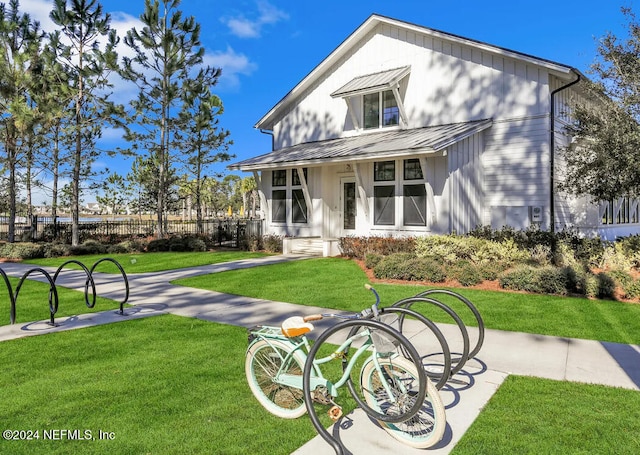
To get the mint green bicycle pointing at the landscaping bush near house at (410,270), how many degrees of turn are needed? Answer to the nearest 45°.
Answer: approximately 135° to its left

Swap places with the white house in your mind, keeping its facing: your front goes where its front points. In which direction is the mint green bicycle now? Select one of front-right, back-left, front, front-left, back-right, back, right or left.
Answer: front-left

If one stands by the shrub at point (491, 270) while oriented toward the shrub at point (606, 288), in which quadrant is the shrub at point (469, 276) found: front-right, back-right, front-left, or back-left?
back-right

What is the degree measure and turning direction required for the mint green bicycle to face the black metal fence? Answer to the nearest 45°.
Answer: approximately 180°

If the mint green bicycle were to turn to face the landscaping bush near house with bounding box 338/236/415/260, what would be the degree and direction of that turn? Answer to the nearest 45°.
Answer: approximately 135° to its left

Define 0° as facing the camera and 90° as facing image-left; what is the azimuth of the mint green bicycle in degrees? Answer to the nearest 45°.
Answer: approximately 315°

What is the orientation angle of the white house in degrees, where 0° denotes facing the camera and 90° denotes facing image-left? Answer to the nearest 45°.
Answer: approximately 45°

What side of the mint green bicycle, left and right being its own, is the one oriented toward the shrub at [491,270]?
left

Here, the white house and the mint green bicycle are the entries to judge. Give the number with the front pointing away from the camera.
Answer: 0

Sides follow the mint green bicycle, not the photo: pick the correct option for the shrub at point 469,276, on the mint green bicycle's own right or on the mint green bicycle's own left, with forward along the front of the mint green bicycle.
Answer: on the mint green bicycle's own left

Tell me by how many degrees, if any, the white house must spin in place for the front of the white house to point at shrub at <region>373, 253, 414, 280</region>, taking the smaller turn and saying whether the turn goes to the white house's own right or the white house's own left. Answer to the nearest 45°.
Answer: approximately 45° to the white house's own left

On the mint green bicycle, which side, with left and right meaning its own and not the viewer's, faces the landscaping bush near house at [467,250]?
left

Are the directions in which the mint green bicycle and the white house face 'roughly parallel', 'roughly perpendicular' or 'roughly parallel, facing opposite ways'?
roughly perpendicular

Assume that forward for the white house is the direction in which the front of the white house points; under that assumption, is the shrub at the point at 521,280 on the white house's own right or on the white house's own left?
on the white house's own left

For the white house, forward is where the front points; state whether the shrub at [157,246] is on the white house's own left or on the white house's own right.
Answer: on the white house's own right

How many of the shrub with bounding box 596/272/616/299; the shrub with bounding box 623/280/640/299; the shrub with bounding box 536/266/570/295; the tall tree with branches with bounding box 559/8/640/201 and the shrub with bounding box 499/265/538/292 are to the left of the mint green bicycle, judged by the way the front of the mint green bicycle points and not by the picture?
5

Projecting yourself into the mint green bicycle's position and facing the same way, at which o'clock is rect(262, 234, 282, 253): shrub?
The shrub is roughly at 7 o'clock from the mint green bicycle.
